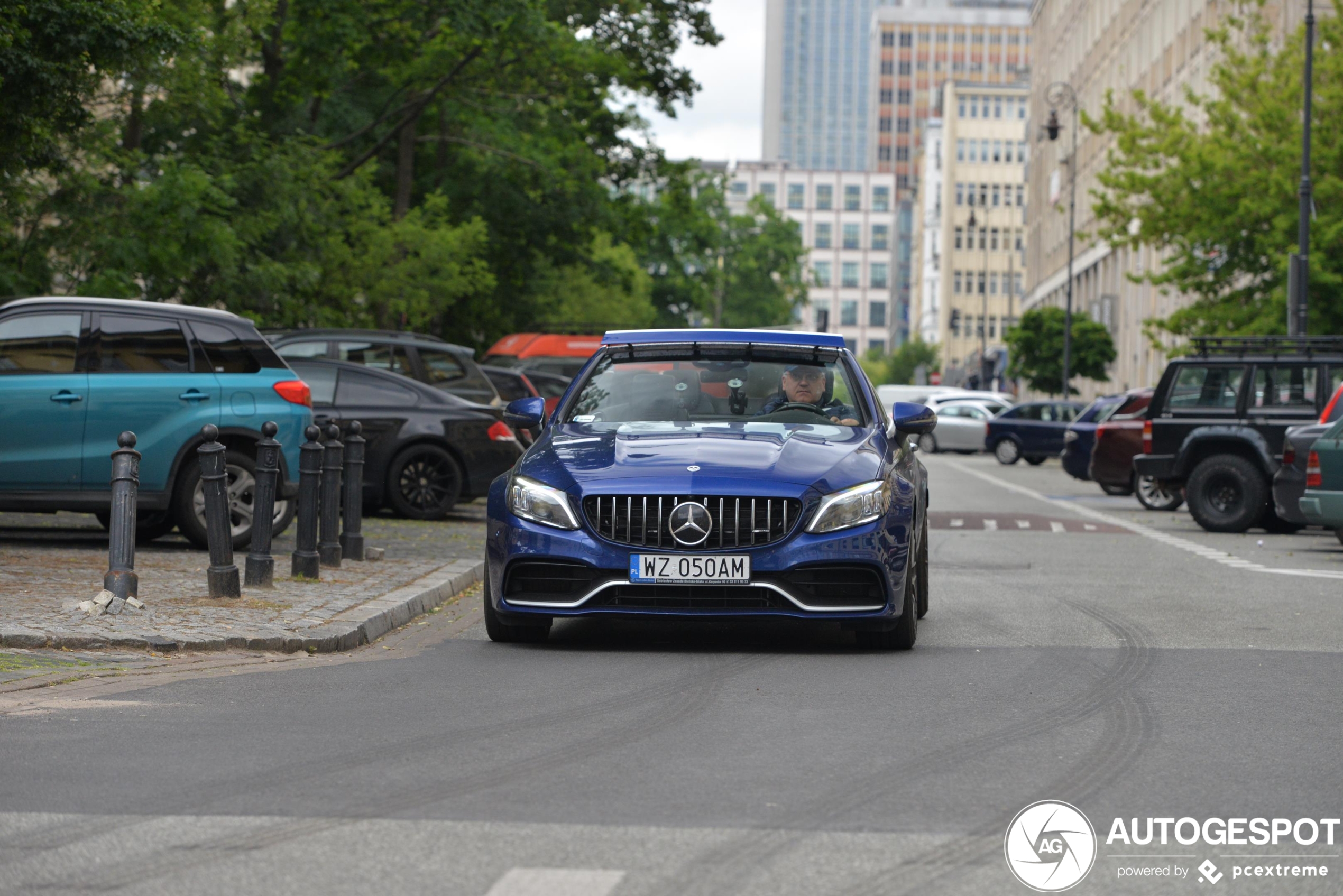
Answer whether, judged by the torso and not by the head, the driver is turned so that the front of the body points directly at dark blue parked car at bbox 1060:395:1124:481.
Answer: no

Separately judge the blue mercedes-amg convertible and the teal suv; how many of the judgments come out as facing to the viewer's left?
1

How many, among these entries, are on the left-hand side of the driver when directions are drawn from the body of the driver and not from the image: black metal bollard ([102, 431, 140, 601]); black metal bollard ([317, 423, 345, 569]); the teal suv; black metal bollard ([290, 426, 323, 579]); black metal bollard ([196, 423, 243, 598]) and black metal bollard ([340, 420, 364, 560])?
0

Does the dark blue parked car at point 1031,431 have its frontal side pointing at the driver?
no

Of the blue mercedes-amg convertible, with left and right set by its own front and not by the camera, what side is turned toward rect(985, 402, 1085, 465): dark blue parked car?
back

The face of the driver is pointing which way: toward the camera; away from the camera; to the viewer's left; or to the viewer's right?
toward the camera

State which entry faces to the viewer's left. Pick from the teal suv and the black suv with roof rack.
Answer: the teal suv

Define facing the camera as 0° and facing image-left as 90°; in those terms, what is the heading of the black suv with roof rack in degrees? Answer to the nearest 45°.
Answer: approximately 270°

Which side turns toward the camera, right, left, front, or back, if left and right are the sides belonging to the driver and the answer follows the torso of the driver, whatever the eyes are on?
front

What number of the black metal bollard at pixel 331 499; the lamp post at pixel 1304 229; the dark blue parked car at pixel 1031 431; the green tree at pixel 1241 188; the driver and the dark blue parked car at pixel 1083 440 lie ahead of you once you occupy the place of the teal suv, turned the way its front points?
0

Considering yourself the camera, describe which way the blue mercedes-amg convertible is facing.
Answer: facing the viewer

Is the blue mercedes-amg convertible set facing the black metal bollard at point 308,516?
no

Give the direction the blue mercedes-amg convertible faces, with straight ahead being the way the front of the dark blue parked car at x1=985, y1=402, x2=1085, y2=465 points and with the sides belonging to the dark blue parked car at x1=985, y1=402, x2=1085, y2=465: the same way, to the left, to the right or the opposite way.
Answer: to the right

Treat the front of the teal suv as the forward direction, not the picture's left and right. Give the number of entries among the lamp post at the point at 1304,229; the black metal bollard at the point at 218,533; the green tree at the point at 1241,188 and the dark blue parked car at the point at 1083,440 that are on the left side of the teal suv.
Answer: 1

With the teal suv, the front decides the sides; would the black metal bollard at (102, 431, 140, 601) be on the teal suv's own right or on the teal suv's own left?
on the teal suv's own left

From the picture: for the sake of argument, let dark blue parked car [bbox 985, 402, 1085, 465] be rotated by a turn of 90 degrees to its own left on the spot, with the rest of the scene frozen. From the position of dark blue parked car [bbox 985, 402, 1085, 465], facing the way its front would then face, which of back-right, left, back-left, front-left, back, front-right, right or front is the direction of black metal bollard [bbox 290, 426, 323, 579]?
back

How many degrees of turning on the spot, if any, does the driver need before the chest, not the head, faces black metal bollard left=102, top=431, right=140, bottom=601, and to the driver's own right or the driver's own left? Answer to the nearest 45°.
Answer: approximately 90° to the driver's own right

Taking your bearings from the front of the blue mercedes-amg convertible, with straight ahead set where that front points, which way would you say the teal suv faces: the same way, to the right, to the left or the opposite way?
to the right
